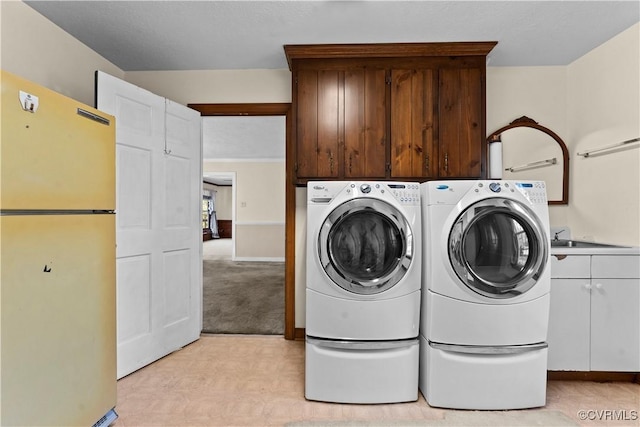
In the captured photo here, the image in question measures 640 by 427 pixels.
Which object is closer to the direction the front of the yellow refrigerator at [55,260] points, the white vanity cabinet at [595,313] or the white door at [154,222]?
the white vanity cabinet

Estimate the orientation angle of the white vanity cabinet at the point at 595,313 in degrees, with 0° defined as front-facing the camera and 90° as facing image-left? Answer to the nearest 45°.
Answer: approximately 0°

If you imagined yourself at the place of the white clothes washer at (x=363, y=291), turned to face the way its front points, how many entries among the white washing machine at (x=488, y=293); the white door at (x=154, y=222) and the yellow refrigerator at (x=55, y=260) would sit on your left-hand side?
1

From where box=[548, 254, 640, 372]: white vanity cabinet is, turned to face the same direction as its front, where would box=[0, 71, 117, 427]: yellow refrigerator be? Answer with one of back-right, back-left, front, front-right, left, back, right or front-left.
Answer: front-right

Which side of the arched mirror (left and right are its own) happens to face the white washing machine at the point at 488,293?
front
